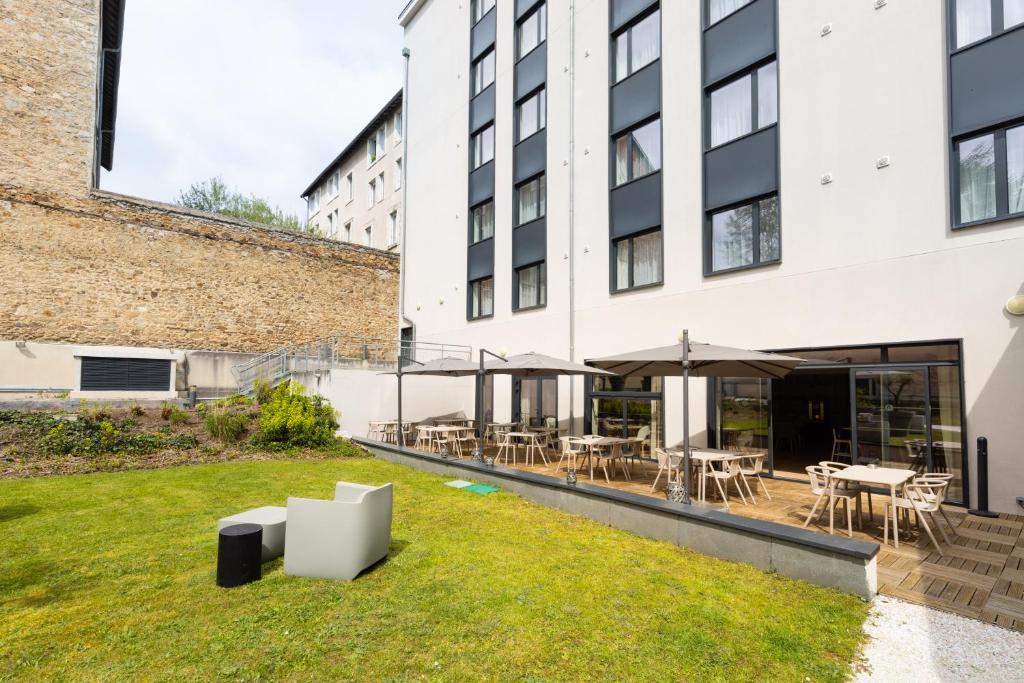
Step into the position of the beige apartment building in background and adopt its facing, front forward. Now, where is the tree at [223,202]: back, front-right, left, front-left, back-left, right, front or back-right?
right

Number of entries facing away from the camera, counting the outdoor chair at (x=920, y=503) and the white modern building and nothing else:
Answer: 0

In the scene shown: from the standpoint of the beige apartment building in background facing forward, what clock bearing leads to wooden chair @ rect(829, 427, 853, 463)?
The wooden chair is roughly at 10 o'clock from the beige apartment building in background.

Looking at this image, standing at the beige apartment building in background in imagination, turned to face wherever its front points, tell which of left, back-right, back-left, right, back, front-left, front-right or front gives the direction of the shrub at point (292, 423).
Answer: front-left

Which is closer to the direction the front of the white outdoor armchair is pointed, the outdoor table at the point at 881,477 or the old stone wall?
the old stone wall

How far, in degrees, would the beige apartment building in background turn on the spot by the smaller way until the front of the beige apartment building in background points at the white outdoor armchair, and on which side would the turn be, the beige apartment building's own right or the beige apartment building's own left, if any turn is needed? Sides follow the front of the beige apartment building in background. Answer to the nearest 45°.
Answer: approximately 45° to the beige apartment building's own left

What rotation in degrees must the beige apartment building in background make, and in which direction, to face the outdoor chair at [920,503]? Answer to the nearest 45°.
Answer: approximately 45° to its left

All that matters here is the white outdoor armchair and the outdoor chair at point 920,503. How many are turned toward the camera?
0

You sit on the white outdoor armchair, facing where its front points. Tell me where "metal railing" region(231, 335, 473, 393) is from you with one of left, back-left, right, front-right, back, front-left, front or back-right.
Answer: front-right

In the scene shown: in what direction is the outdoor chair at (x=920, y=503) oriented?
to the viewer's left

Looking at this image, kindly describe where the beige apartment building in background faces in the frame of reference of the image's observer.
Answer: facing the viewer and to the left of the viewer

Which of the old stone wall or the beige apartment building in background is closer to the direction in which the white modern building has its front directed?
the old stone wall

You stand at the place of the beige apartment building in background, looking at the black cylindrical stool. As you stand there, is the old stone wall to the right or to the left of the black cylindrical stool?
right

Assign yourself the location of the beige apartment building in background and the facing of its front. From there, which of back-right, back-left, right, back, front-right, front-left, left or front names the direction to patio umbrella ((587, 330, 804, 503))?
front-left
